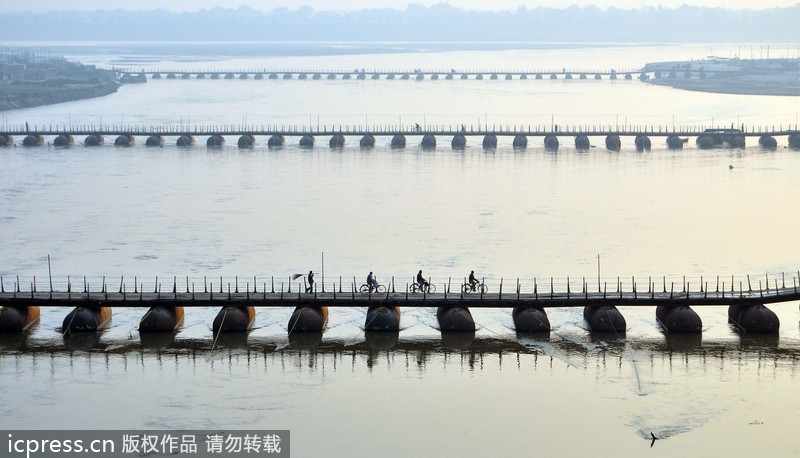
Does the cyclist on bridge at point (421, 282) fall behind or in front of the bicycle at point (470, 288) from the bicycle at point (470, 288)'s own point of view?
behind

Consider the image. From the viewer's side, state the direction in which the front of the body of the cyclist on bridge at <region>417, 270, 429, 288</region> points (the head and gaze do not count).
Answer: to the viewer's right

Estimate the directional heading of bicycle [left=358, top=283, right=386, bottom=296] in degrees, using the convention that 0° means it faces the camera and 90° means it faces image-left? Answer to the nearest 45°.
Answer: approximately 270°

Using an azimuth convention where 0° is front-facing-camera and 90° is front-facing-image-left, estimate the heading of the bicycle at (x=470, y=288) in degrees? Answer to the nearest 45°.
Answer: approximately 270°

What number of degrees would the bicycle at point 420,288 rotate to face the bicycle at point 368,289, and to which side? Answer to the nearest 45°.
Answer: approximately 180°

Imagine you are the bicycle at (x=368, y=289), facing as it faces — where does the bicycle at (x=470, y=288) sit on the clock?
the bicycle at (x=470, y=288) is roughly at 12 o'clock from the bicycle at (x=368, y=289).

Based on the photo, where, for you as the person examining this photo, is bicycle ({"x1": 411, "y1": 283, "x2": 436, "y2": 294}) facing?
facing to the right of the viewer

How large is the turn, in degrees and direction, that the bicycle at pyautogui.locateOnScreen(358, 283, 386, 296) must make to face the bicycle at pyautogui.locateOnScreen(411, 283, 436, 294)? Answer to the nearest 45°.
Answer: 0° — it already faces it

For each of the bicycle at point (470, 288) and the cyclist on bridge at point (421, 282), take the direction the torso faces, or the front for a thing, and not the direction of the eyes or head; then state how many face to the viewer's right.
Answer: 2
